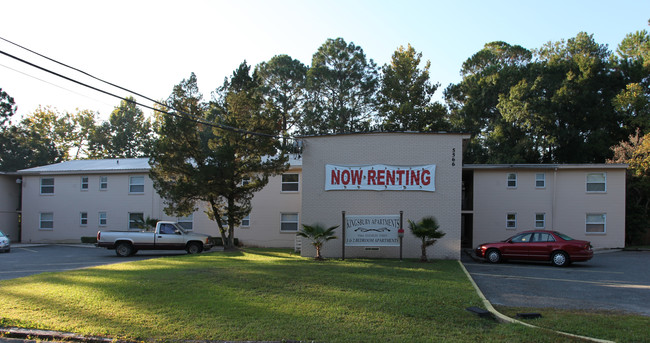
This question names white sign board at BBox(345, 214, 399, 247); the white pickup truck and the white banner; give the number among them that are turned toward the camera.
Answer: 2

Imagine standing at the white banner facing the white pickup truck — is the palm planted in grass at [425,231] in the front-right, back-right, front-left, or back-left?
back-left

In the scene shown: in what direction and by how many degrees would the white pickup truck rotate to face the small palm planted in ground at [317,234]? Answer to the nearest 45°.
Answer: approximately 45° to its right

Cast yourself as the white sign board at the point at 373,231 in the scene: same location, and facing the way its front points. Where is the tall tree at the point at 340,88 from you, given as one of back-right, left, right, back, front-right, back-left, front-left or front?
back

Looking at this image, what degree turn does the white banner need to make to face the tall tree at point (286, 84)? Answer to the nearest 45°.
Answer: approximately 180°

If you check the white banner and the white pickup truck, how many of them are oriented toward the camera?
1

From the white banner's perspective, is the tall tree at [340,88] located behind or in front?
behind

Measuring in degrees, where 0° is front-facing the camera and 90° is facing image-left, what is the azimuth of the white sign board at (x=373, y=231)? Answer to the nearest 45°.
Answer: approximately 0°

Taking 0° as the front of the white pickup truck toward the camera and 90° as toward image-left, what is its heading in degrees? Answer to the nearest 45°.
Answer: approximately 270°
